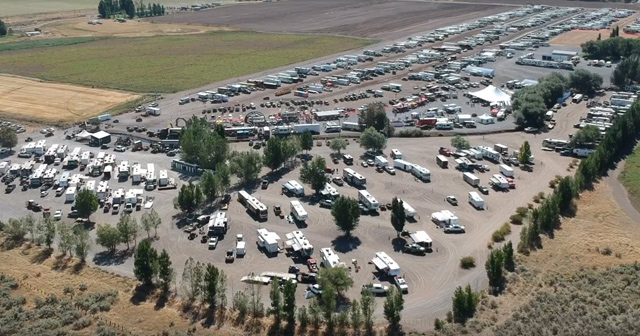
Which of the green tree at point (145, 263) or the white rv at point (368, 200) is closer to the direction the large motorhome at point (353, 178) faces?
the white rv

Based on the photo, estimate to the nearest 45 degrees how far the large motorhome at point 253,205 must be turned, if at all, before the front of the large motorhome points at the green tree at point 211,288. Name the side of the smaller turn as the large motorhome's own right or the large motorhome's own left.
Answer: approximately 45° to the large motorhome's own right

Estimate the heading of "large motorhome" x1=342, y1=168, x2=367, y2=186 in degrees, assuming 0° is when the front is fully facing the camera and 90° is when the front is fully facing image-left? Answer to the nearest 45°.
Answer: approximately 315°

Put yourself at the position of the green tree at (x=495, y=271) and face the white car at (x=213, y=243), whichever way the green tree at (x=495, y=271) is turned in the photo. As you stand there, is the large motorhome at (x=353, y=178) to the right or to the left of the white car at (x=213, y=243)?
right

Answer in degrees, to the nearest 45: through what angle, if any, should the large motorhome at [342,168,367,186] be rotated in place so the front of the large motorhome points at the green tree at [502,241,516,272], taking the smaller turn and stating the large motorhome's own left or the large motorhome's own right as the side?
0° — it already faces it

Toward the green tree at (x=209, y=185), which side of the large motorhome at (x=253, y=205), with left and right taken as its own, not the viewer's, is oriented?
back

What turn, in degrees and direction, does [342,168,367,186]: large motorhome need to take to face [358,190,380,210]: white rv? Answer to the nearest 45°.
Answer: approximately 45° to its right

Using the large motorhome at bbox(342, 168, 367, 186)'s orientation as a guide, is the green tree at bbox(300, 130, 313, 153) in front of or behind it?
behind

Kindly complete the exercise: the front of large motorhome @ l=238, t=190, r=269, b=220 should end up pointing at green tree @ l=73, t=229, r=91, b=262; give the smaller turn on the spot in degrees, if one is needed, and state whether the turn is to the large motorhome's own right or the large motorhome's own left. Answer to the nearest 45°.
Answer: approximately 90° to the large motorhome's own right

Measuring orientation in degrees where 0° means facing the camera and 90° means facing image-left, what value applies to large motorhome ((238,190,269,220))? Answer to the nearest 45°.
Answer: approximately 315°

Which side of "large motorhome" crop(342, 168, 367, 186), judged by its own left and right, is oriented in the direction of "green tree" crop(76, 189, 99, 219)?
right
